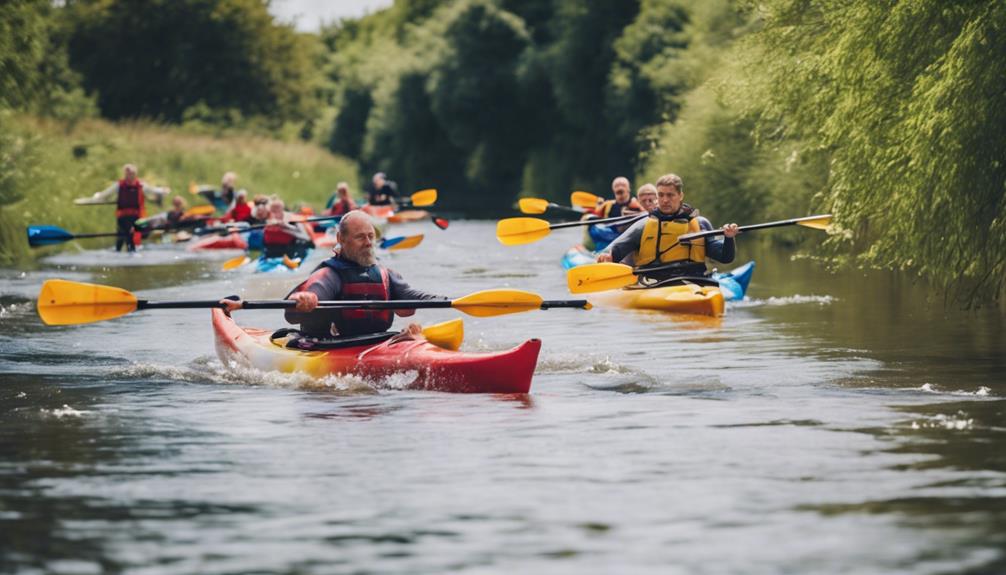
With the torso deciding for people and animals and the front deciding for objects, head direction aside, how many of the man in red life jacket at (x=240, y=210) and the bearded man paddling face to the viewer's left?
0

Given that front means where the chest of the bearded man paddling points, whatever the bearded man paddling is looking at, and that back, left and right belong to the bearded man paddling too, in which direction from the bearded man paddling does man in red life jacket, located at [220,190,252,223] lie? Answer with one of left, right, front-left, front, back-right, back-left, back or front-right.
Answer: back-left

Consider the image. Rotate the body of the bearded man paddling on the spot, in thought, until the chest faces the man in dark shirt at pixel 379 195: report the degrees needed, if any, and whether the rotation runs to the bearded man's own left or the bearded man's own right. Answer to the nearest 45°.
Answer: approximately 135° to the bearded man's own left

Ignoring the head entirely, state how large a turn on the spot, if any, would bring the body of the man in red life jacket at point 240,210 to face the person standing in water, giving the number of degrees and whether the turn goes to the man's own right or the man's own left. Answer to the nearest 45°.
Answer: approximately 90° to the man's own right

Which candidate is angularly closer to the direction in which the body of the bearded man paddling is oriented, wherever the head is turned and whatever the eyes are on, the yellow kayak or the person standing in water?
the yellow kayak

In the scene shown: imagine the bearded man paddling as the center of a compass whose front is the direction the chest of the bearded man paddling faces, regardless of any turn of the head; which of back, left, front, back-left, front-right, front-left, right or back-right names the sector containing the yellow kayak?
left

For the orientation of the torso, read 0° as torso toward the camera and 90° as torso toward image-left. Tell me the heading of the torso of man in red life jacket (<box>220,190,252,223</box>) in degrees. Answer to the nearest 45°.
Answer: approximately 0°

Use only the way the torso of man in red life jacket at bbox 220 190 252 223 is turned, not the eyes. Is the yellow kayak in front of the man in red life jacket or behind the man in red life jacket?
in front

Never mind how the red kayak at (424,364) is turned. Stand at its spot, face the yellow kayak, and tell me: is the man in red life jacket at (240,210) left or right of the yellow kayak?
left

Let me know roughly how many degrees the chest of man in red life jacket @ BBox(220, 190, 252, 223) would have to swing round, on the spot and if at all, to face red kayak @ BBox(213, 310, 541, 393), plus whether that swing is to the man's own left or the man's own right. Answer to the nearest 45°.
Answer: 0° — they already face it

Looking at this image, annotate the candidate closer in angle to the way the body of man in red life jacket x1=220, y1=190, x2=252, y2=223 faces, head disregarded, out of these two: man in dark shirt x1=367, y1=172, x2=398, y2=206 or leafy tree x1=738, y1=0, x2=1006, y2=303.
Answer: the leafy tree

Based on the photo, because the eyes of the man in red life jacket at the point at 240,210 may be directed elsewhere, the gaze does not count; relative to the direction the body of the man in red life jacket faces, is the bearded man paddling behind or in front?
in front
